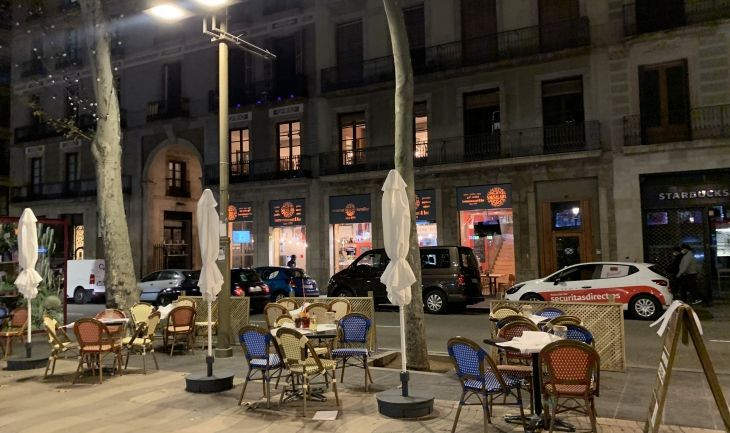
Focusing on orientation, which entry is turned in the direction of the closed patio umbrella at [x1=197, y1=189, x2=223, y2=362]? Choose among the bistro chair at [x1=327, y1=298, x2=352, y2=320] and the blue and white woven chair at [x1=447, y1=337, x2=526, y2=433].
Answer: the bistro chair

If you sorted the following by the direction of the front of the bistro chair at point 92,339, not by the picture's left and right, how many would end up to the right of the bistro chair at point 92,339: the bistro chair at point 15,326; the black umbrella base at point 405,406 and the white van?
1

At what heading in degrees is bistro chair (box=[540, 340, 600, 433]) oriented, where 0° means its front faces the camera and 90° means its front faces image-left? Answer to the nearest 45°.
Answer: approximately 180°

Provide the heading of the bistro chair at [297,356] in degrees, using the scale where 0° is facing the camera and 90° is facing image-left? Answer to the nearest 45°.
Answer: approximately 225°

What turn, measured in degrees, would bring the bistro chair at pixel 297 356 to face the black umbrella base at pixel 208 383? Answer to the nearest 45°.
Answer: approximately 90° to its left

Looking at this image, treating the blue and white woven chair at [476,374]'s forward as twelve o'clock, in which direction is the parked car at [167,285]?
The parked car is roughly at 9 o'clock from the blue and white woven chair.

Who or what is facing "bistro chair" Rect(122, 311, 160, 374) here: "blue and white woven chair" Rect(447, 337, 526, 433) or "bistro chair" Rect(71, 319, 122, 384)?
"bistro chair" Rect(71, 319, 122, 384)

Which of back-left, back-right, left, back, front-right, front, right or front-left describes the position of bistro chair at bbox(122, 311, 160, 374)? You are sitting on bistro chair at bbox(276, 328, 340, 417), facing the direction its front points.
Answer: left

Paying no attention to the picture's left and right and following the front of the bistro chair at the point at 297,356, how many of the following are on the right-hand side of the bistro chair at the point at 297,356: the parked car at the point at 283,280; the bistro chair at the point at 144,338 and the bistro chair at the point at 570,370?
1

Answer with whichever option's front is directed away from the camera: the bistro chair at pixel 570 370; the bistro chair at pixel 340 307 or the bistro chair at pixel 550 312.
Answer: the bistro chair at pixel 570 370

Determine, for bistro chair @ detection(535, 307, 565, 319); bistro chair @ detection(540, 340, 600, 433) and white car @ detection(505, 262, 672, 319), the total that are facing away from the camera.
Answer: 1

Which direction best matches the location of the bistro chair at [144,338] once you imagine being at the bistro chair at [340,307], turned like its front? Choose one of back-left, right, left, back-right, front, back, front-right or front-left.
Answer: front-right

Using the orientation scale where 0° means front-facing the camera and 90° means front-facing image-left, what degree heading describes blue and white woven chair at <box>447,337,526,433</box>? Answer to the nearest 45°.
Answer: approximately 225°

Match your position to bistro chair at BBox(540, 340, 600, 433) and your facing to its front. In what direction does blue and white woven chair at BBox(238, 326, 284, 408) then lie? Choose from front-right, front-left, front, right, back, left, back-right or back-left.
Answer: left
